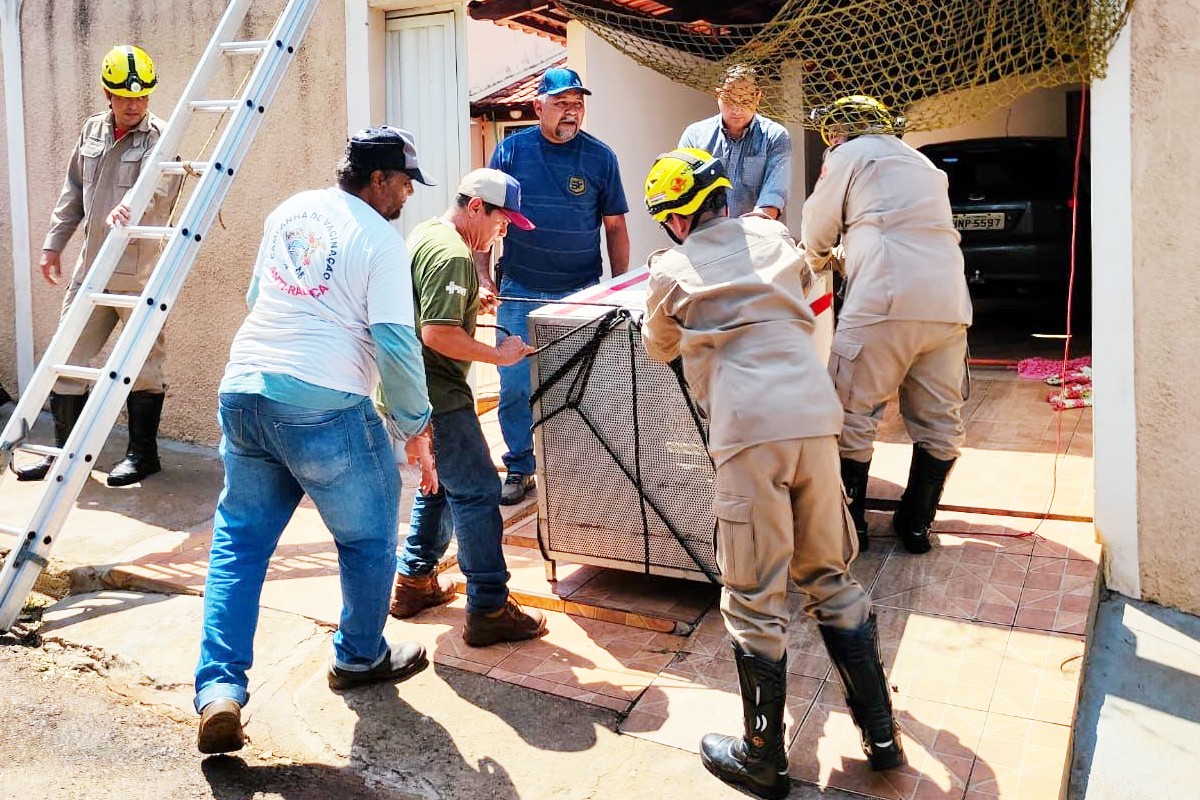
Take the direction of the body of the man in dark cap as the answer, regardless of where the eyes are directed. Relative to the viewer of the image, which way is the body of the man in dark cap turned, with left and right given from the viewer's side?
facing away from the viewer and to the right of the viewer

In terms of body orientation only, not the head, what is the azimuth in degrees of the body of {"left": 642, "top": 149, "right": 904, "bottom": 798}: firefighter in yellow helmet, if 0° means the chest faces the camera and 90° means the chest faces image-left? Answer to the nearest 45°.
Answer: approximately 135°

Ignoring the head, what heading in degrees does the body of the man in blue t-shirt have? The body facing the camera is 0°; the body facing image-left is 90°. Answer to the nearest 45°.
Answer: approximately 0°

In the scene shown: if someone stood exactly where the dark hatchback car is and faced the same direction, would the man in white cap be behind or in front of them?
behind

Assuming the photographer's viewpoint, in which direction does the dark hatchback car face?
facing away from the viewer

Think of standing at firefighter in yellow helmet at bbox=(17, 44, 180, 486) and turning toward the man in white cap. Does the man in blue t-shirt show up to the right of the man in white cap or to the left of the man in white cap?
left

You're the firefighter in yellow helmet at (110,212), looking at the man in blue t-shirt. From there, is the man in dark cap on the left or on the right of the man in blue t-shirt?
right

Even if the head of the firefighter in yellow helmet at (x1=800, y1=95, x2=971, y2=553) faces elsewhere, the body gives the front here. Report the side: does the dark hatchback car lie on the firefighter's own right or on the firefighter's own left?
on the firefighter's own right

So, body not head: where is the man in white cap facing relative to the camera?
to the viewer's right

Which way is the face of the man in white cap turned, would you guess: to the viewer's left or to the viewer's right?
to the viewer's right

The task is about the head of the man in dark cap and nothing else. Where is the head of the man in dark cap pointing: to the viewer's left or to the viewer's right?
to the viewer's right

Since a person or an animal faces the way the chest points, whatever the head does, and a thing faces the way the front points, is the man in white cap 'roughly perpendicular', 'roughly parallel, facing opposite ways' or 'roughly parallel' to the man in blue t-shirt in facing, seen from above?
roughly perpendicular
